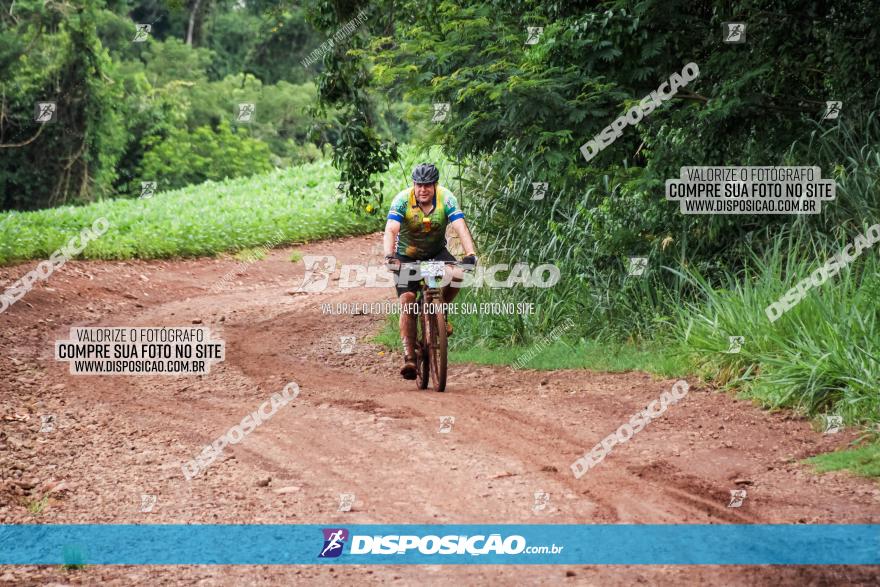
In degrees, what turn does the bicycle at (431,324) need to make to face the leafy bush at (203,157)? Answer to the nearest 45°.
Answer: approximately 180°

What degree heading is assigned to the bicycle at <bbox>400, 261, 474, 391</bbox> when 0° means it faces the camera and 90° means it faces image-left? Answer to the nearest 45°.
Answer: approximately 0°

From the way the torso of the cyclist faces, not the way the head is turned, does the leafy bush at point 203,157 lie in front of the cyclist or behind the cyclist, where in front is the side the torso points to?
behind
